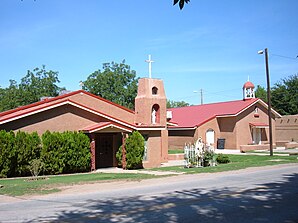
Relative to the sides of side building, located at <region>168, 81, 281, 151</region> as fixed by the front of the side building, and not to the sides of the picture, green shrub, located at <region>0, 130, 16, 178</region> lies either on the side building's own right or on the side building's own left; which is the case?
on the side building's own right

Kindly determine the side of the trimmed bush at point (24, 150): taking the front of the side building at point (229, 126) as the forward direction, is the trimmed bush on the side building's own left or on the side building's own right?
on the side building's own right

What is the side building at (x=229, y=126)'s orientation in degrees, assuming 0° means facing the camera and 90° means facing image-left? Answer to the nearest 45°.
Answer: approximately 315°

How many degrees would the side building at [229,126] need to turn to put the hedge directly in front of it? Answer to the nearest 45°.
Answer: approximately 90° to its right

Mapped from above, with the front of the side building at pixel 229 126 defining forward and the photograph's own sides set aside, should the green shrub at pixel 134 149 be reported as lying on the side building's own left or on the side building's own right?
on the side building's own right
